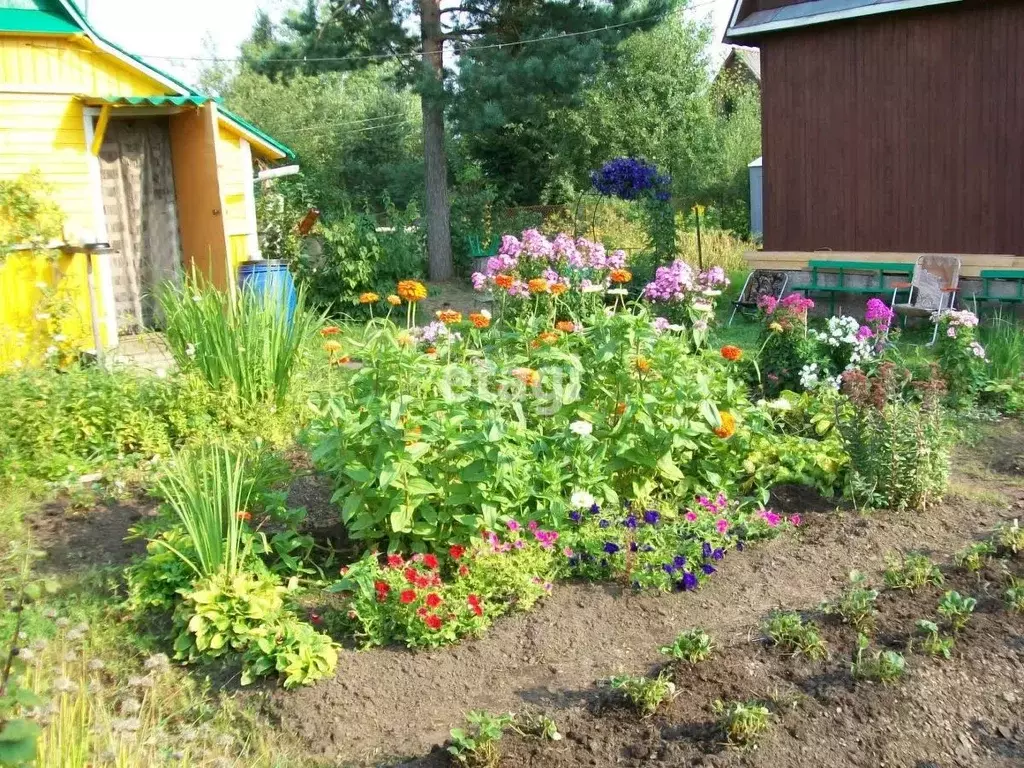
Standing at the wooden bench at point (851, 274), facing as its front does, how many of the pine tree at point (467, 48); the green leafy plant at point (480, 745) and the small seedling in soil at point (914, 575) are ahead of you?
2

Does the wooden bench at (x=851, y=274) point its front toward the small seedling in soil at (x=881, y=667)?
yes

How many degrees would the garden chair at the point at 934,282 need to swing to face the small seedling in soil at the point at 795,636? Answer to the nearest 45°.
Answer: approximately 45° to its left

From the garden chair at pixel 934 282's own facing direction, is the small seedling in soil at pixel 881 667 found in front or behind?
in front

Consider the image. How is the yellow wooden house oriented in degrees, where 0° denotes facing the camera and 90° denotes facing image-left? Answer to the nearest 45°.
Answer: approximately 315°

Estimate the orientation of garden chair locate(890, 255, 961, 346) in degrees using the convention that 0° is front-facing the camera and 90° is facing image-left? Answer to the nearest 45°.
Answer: approximately 45°

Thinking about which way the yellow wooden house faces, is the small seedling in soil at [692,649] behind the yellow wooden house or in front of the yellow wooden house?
in front

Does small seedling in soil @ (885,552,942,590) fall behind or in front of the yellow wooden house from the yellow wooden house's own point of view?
in front

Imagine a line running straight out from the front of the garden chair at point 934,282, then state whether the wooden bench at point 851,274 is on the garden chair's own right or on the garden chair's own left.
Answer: on the garden chair's own right

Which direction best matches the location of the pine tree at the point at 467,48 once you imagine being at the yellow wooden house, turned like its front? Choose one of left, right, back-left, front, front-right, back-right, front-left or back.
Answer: left

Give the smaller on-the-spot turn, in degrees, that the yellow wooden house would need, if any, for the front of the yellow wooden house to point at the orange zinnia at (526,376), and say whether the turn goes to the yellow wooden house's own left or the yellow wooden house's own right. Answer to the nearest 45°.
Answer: approximately 45° to the yellow wooden house's own right

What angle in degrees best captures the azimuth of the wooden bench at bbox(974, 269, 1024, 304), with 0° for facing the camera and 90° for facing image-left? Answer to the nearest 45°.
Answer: approximately 0°

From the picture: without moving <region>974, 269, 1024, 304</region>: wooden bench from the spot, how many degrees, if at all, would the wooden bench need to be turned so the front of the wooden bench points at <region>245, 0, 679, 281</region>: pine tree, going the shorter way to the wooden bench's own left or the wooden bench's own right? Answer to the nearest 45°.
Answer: approximately 135° to the wooden bench's own right
